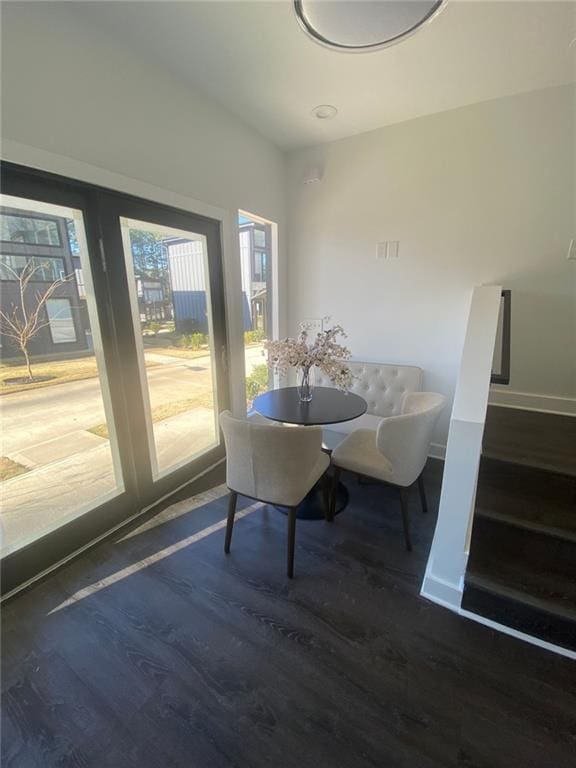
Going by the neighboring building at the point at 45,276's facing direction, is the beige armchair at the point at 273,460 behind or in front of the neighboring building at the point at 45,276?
in front

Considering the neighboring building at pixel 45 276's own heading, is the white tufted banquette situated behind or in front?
in front

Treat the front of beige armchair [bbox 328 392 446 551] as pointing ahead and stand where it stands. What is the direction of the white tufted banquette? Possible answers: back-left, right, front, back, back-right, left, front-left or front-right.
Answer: front-right

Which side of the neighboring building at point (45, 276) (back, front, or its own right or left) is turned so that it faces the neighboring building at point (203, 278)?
left

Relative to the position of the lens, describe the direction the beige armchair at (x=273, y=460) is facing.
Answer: facing away from the viewer and to the right of the viewer

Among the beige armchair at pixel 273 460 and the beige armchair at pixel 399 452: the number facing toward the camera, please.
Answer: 0

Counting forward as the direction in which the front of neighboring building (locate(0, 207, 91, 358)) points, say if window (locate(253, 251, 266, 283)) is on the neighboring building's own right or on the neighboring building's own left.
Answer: on the neighboring building's own left

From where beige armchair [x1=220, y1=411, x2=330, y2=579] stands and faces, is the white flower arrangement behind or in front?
in front

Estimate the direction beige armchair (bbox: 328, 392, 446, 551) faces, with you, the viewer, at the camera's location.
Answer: facing away from the viewer and to the left of the viewer

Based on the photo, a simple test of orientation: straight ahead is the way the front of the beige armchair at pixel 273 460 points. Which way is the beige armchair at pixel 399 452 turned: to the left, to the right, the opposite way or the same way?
to the left

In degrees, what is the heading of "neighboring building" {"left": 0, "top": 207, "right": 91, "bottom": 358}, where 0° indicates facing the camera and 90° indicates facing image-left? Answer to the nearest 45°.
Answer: approximately 315°
